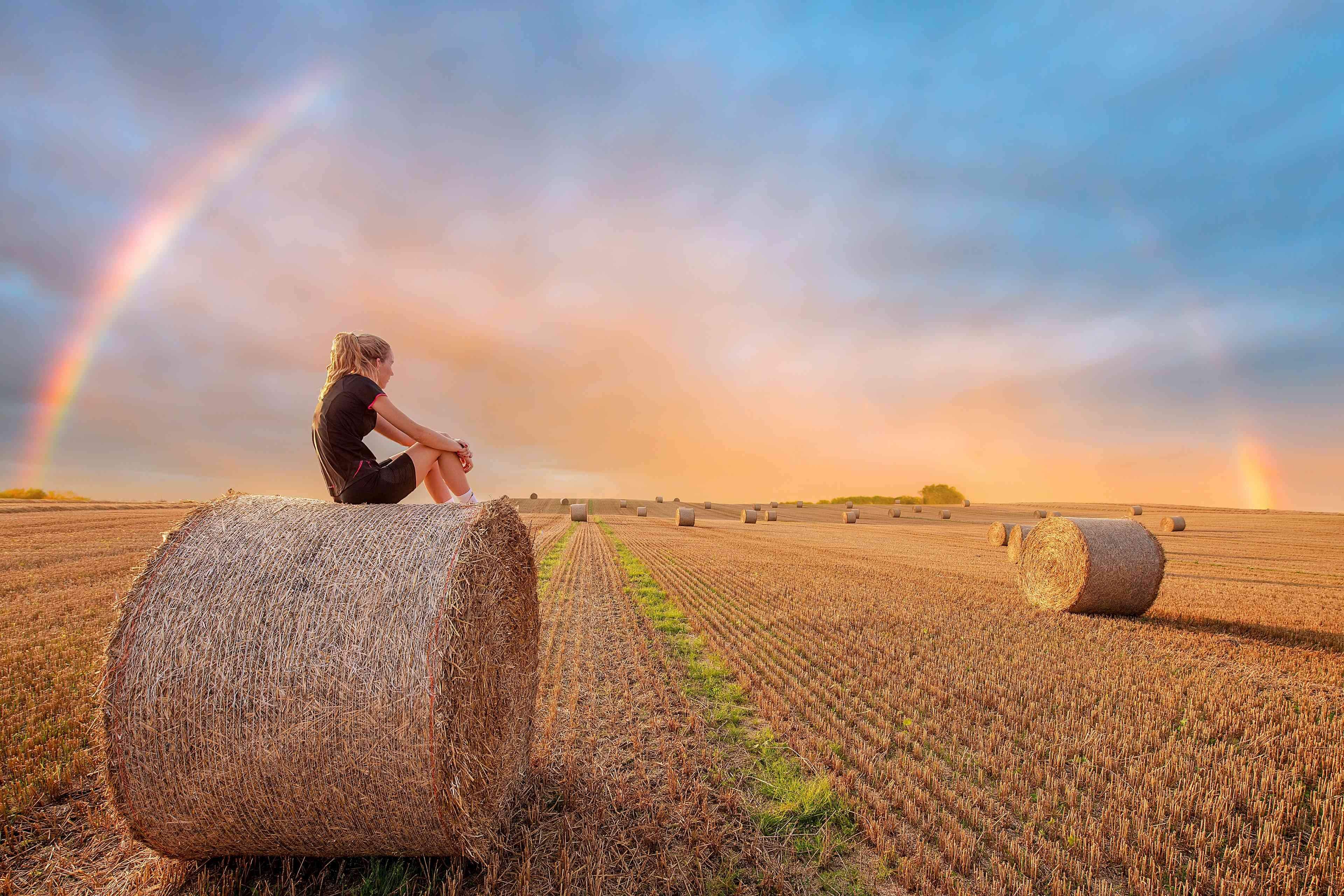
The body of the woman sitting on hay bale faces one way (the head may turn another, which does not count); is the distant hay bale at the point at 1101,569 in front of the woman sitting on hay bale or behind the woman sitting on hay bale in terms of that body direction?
in front

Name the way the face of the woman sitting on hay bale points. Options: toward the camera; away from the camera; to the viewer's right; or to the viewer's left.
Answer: to the viewer's right

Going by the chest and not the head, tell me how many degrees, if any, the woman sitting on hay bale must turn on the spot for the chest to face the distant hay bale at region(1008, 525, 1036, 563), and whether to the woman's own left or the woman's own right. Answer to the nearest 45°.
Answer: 0° — they already face it

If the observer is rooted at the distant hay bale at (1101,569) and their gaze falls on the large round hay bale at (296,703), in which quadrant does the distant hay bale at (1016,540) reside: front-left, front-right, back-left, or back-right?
back-right

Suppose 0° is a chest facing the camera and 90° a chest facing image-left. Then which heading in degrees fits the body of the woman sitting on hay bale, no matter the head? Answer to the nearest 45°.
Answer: approximately 225°
